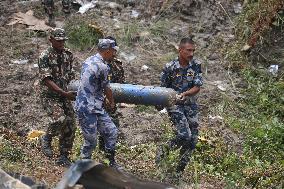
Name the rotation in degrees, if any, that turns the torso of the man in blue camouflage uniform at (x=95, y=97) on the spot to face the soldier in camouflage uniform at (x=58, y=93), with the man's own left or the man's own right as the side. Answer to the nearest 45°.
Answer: approximately 135° to the man's own left

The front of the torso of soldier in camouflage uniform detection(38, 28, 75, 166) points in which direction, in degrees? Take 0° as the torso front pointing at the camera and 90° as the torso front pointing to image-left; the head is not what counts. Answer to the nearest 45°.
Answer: approximately 315°

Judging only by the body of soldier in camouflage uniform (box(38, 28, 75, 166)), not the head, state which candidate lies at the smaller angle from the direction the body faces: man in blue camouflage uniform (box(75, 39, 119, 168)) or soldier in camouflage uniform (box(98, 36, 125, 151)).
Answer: the man in blue camouflage uniform

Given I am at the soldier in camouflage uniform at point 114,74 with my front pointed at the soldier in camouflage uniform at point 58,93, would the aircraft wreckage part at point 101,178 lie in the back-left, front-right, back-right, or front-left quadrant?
front-left

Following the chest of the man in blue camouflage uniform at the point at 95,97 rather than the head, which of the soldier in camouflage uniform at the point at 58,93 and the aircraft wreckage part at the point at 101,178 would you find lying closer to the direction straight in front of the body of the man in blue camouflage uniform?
the aircraft wreckage part

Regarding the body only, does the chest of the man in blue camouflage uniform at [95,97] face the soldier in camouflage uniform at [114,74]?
no

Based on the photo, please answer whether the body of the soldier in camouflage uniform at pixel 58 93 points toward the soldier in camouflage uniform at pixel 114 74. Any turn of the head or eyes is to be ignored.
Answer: no

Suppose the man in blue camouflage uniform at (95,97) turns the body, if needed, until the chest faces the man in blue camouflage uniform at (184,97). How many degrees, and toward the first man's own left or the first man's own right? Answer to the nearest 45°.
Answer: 0° — they already face them

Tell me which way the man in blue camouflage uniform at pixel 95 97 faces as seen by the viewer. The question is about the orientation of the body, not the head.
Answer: to the viewer's right

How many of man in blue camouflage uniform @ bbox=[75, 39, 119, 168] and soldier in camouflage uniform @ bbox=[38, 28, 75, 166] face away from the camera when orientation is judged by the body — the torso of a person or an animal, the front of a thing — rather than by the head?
0

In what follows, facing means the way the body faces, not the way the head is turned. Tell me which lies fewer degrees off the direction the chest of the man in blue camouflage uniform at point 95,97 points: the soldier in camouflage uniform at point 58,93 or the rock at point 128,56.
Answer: the rock

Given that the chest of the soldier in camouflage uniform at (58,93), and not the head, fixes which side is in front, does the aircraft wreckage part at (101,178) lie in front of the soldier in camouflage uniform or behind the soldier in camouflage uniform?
in front

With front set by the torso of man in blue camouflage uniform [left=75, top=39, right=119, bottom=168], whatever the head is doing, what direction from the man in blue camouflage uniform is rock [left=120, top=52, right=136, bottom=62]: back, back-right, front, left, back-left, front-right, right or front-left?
left
